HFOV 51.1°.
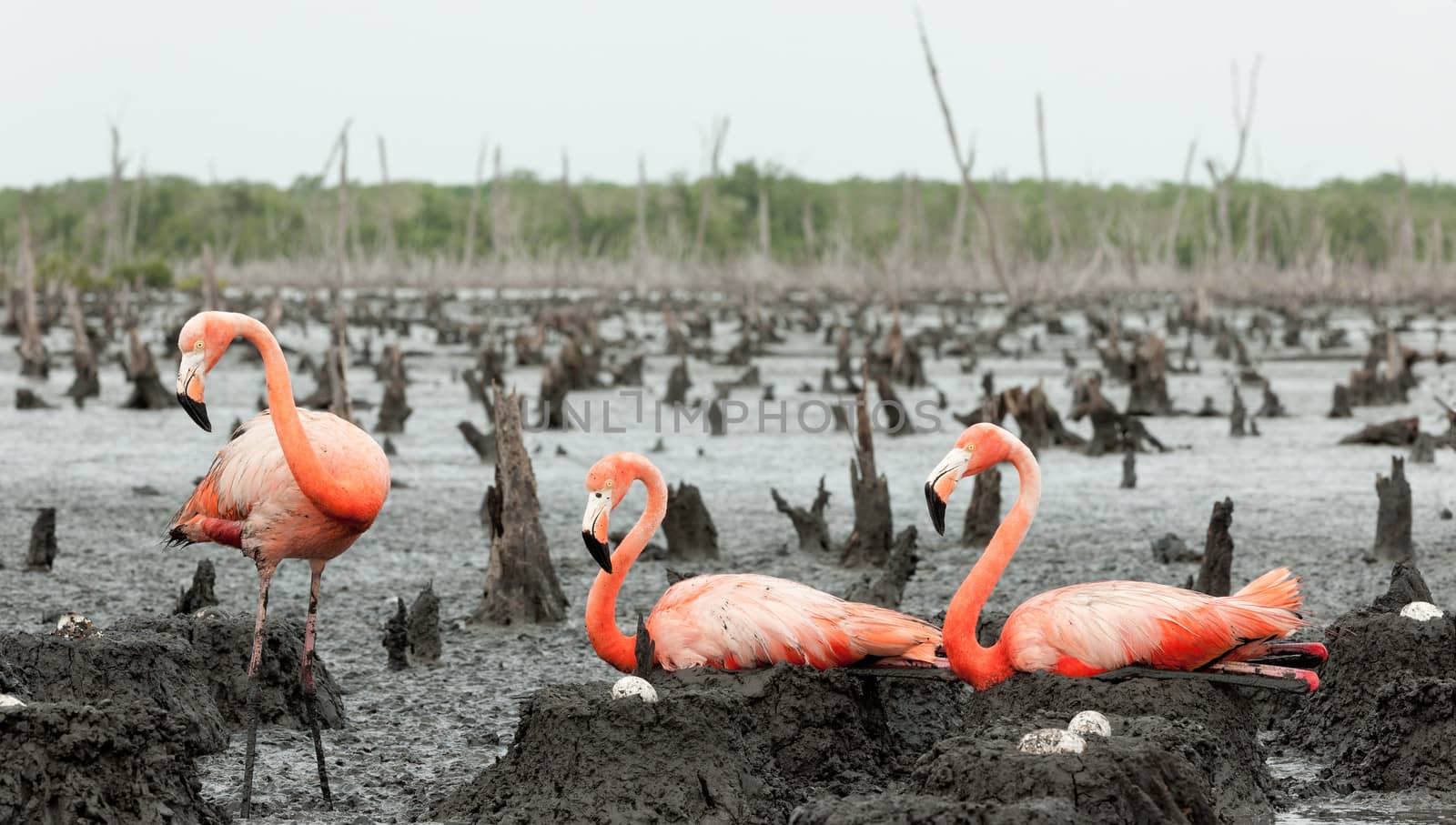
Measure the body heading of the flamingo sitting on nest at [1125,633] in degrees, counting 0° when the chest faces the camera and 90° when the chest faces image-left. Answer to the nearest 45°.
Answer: approximately 90°

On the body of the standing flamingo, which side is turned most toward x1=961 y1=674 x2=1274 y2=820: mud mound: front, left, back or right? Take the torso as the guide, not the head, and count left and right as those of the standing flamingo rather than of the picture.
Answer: front

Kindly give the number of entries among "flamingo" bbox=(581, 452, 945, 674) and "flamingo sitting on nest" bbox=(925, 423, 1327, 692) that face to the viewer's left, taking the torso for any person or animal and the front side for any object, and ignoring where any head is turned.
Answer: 2

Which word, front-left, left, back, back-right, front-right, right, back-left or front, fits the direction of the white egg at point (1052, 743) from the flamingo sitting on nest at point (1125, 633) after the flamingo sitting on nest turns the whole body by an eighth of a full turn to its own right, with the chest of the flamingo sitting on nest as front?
back-left

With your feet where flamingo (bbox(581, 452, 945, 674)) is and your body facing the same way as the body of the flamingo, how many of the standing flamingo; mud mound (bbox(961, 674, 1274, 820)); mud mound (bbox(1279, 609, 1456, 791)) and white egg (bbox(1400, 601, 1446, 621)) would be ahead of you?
1

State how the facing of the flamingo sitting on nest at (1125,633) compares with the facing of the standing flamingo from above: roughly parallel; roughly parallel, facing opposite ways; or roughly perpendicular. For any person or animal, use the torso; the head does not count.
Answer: roughly parallel, facing opposite ways

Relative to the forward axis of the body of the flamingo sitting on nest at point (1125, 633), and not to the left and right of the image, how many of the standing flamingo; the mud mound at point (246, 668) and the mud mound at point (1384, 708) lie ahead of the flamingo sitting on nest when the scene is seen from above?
2

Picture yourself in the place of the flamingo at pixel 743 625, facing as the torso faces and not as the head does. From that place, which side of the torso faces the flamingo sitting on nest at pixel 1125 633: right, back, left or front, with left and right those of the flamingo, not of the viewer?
back

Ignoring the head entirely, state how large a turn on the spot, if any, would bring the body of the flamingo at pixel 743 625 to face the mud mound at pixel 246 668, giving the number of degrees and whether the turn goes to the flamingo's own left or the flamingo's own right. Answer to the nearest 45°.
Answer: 0° — it already faces it

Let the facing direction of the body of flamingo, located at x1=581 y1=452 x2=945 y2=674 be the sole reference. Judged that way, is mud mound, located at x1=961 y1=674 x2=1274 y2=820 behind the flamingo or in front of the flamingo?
behind

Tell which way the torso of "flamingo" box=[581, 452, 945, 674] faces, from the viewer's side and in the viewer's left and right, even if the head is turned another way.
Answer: facing to the left of the viewer

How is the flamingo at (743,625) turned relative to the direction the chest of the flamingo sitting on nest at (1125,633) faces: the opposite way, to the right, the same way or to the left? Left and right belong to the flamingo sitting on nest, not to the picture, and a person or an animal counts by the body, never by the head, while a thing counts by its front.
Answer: the same way

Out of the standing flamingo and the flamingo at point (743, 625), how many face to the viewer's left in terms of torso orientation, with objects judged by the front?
1

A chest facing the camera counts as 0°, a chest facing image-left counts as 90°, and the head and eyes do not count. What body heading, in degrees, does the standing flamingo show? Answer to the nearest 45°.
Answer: approximately 315°

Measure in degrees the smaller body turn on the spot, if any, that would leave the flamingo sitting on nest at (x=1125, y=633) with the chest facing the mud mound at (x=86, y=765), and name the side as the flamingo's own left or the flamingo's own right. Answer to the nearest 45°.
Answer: approximately 45° to the flamingo's own left

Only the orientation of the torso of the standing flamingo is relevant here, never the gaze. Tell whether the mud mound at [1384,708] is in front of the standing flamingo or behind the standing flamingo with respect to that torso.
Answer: in front
